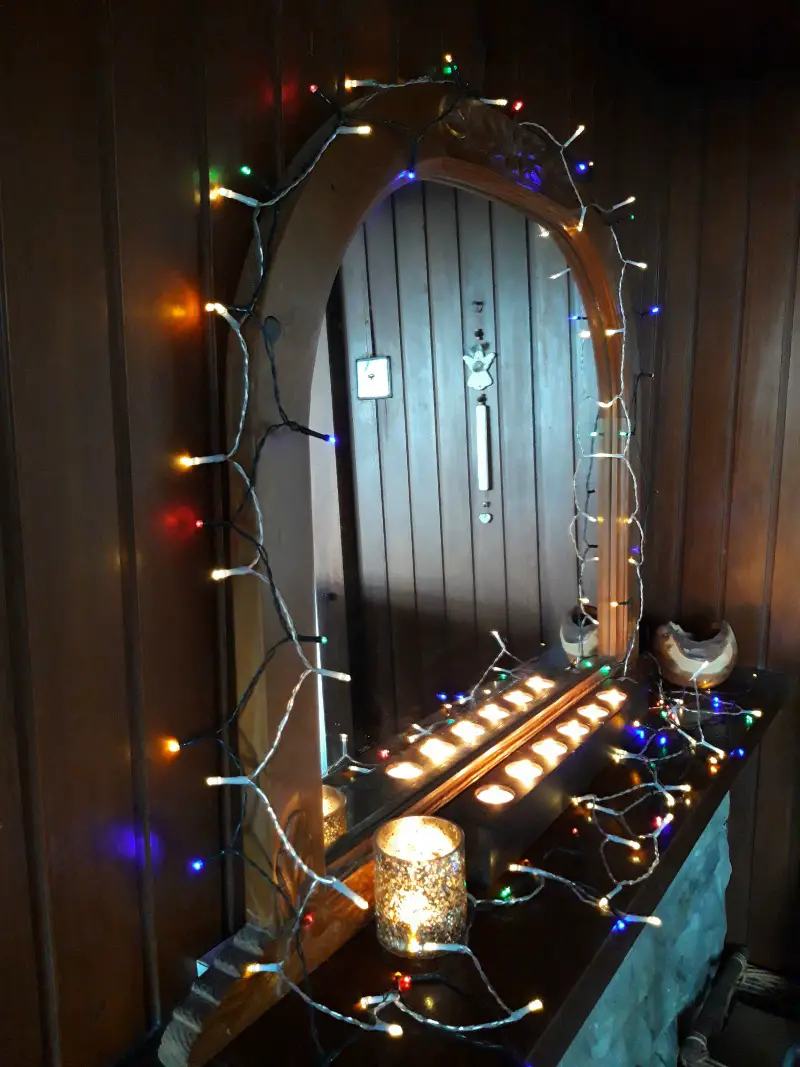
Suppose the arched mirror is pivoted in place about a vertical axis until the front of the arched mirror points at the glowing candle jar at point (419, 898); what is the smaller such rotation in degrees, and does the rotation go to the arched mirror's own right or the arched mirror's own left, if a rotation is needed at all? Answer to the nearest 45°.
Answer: approximately 45° to the arched mirror's own right
